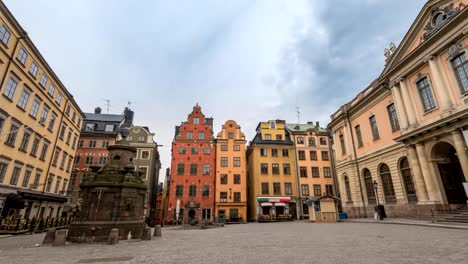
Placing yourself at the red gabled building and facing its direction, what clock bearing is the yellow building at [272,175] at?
The yellow building is roughly at 9 o'clock from the red gabled building.

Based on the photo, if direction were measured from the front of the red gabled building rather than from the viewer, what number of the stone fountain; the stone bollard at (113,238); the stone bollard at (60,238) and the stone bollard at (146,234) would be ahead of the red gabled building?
4

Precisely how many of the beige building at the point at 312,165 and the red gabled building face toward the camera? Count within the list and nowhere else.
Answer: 2

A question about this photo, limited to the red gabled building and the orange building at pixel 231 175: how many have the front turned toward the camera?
2

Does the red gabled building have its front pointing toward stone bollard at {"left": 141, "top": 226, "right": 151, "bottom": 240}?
yes

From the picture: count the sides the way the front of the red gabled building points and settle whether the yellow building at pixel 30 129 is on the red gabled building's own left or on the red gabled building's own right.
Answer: on the red gabled building's own right

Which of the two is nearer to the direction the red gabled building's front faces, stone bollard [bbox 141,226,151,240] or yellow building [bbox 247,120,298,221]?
the stone bollard

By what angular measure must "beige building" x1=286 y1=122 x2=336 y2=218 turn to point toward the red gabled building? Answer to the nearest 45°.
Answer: approximately 45° to its right

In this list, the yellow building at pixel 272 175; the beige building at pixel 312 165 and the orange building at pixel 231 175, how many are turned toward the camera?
3

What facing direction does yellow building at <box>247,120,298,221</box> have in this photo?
toward the camera

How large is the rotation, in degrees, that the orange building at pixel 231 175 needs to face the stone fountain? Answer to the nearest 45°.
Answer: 0° — it already faces it

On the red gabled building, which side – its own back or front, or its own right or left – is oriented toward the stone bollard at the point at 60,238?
front

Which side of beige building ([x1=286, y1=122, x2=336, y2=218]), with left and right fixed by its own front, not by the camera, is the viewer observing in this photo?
front

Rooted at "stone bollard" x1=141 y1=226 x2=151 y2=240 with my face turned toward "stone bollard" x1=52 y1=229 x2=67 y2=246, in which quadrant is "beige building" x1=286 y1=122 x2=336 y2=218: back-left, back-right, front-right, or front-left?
back-right

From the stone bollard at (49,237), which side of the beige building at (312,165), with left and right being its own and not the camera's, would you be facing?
front

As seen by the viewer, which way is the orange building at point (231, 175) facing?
toward the camera

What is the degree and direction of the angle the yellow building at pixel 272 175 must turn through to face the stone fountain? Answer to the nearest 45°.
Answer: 0° — it already faces it
